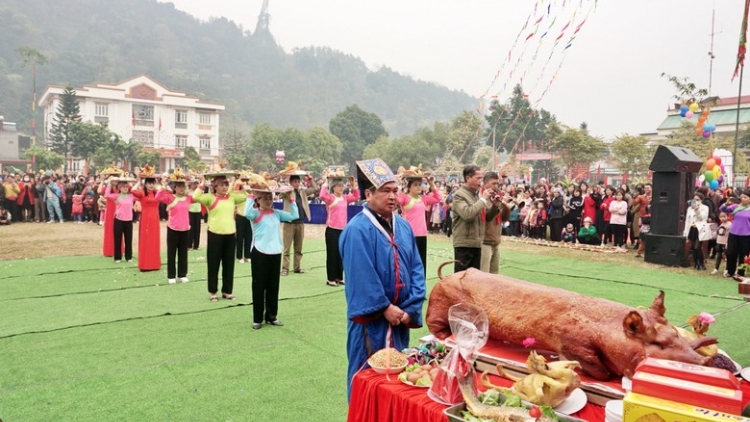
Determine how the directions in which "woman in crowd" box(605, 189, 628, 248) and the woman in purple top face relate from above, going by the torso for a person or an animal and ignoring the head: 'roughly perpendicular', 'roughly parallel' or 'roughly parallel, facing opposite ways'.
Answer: roughly parallel

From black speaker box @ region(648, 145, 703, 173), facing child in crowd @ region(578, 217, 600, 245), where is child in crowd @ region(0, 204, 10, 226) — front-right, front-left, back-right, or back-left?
front-left

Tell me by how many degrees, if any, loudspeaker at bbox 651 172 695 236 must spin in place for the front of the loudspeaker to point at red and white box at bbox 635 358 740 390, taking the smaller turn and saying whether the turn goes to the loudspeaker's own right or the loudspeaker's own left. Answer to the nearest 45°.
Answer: approximately 45° to the loudspeaker's own left

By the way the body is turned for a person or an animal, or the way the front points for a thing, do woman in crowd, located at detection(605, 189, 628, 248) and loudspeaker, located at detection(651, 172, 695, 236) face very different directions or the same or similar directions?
same or similar directions

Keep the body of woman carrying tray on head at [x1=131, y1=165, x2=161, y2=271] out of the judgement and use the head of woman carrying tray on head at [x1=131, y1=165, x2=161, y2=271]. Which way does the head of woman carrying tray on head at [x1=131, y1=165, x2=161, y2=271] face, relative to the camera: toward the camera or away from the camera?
toward the camera

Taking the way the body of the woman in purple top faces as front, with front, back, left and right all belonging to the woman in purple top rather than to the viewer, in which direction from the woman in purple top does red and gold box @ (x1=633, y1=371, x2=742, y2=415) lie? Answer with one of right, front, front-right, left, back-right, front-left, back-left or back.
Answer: front-left

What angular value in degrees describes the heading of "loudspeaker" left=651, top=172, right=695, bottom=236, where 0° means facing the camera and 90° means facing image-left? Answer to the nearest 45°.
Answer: approximately 45°

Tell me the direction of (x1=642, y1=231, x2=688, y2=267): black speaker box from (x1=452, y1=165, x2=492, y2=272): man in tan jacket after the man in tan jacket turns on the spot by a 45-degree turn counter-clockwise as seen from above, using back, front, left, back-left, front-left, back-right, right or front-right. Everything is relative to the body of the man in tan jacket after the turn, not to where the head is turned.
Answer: front

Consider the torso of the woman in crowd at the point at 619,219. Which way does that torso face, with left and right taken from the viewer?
facing the viewer and to the left of the viewer

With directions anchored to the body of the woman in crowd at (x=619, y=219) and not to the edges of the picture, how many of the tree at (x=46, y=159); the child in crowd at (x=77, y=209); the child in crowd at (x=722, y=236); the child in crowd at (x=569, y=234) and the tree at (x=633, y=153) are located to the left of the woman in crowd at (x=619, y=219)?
1

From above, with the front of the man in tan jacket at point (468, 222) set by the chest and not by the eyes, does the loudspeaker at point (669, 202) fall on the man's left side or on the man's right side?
on the man's left side

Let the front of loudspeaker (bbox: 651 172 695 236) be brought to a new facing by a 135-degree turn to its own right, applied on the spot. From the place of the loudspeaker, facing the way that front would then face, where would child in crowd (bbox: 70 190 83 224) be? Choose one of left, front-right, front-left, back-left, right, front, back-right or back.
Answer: left

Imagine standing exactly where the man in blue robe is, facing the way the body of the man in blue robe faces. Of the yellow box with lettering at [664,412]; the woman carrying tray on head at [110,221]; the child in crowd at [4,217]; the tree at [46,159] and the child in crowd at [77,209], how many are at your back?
4

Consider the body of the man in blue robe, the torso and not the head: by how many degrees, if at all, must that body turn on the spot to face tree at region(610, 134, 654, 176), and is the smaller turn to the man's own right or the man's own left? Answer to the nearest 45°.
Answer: approximately 90° to the man's own left

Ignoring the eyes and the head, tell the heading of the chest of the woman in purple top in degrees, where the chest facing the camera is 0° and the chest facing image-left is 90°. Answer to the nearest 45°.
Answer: approximately 45°

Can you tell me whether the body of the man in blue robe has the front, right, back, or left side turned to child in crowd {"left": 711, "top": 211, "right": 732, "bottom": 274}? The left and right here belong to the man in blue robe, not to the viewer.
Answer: left
